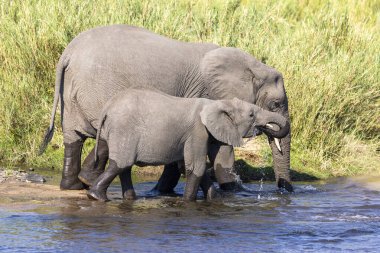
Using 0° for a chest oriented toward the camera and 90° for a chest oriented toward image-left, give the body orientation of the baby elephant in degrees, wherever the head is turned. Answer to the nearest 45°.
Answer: approximately 270°

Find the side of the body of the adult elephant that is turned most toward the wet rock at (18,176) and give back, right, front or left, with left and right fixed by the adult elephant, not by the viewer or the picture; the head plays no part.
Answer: back

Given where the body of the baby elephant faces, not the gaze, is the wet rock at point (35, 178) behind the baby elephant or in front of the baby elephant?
behind

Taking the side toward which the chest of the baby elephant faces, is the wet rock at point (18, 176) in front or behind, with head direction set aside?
behind

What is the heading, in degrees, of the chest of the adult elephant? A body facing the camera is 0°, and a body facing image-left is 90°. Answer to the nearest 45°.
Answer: approximately 270°

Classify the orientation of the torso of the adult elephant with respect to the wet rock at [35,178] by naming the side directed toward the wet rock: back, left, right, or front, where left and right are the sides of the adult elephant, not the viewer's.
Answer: back
